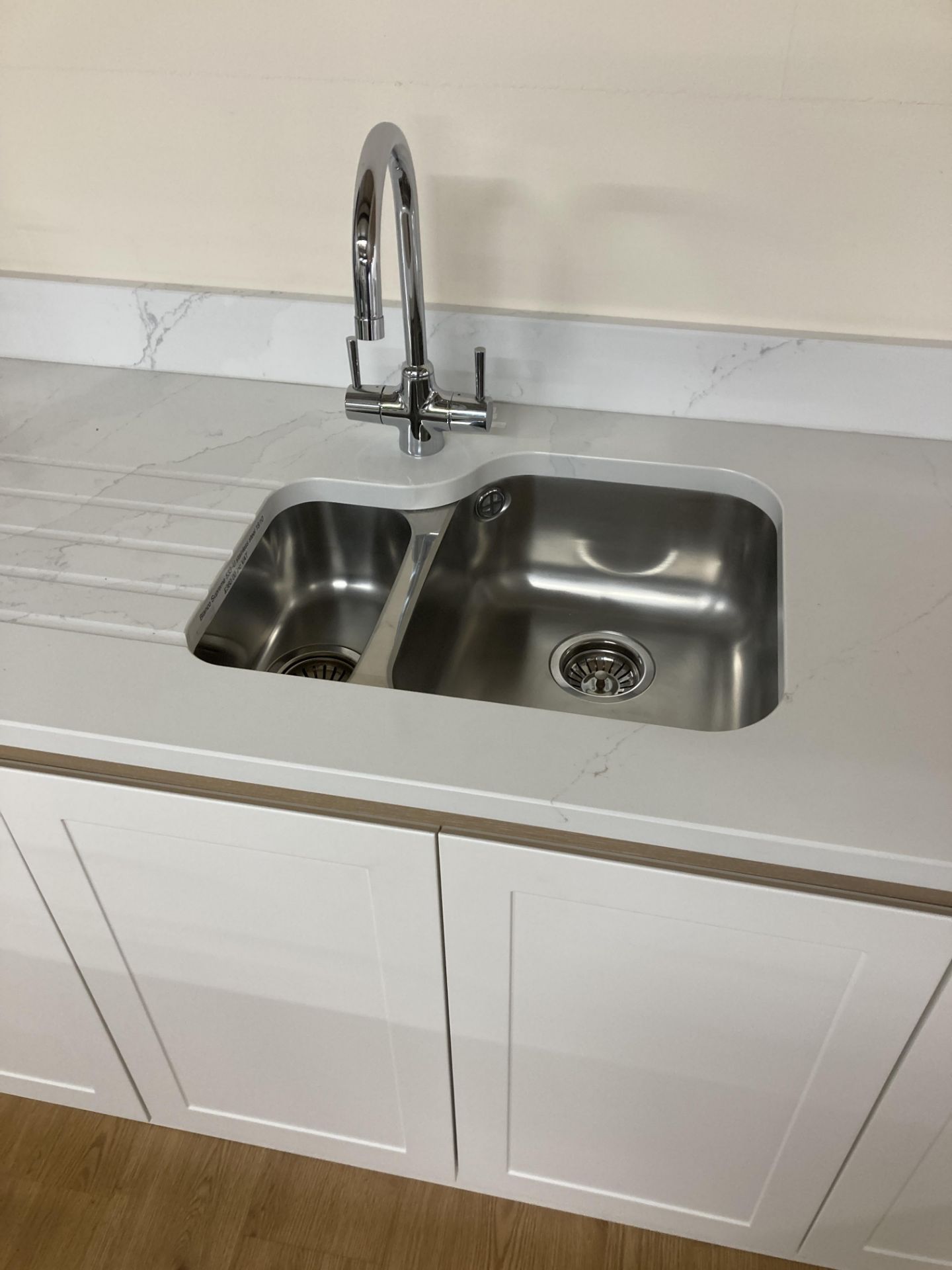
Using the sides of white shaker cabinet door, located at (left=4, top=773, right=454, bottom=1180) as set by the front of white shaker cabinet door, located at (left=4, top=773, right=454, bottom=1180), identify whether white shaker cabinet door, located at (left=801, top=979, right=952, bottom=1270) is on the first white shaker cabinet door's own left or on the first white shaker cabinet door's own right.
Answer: on the first white shaker cabinet door's own left

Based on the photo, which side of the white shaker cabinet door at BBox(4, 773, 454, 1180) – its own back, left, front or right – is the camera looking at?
front

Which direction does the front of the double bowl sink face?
toward the camera

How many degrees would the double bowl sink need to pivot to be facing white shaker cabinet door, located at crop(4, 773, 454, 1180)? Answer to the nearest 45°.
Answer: approximately 45° to its right

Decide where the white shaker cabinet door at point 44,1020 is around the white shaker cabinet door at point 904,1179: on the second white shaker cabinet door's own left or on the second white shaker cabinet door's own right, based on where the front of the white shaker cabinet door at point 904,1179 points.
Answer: on the second white shaker cabinet door's own right

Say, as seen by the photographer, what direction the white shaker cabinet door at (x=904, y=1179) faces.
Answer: facing the viewer

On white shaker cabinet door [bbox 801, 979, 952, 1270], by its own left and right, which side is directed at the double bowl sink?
right

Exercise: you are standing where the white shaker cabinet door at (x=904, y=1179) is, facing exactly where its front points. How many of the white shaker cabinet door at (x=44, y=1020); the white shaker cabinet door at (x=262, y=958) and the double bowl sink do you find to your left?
0

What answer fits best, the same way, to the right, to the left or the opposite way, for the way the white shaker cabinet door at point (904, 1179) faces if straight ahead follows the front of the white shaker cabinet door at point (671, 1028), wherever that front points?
the same way

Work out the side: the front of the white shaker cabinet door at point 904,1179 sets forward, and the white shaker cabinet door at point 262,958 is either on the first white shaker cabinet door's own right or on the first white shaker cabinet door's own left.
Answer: on the first white shaker cabinet door's own right

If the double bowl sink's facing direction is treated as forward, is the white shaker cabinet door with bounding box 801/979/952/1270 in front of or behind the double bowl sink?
in front

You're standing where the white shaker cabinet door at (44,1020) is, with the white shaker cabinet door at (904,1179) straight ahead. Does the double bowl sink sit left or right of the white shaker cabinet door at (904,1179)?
left

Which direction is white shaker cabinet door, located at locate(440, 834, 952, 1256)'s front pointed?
toward the camera
